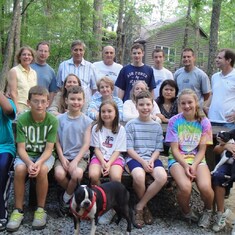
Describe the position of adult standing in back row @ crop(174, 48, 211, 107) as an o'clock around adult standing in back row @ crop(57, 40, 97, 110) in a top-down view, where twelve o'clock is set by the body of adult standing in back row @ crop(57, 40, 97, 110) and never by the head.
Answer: adult standing in back row @ crop(174, 48, 211, 107) is roughly at 9 o'clock from adult standing in back row @ crop(57, 40, 97, 110).

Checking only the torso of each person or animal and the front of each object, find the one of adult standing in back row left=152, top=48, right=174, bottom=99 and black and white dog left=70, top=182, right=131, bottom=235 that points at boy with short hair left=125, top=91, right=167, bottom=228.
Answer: the adult standing in back row

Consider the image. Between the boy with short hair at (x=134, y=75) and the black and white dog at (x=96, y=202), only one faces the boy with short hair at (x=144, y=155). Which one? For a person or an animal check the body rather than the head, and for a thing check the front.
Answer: the boy with short hair at (x=134, y=75)

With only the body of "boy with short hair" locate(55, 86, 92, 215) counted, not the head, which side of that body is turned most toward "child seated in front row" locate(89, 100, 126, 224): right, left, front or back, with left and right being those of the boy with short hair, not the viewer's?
left

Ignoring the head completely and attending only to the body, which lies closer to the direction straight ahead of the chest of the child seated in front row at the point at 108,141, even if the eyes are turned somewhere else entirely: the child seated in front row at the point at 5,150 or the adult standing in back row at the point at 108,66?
the child seated in front row

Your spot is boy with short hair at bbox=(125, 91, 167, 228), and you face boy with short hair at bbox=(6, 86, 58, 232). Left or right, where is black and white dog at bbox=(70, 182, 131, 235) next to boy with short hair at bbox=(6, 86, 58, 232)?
left

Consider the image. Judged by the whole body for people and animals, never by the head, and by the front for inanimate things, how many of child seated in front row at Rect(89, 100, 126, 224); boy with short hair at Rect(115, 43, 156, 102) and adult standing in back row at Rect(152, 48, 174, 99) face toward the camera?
3
